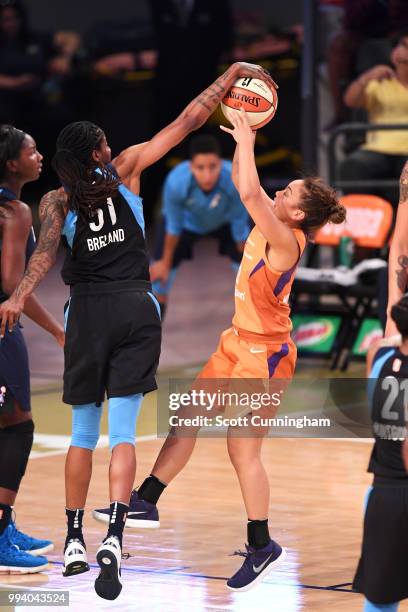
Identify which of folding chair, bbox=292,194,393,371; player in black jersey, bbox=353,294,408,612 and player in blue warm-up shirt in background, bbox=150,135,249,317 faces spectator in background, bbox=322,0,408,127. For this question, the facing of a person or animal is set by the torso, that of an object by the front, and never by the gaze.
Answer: the player in black jersey

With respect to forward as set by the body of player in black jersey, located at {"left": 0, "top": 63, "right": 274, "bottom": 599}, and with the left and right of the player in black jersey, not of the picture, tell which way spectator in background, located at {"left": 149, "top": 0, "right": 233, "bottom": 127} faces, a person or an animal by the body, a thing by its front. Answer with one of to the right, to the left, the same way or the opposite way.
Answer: the opposite way

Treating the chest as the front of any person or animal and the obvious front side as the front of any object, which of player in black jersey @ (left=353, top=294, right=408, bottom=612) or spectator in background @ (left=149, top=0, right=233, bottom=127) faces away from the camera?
the player in black jersey

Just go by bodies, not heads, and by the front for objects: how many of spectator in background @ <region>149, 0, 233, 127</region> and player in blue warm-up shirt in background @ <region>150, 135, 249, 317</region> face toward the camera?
2

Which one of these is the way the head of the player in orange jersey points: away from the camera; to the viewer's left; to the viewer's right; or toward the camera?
to the viewer's left

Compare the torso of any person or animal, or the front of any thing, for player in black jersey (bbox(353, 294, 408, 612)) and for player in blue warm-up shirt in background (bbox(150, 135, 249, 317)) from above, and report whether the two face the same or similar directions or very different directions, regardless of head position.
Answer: very different directions

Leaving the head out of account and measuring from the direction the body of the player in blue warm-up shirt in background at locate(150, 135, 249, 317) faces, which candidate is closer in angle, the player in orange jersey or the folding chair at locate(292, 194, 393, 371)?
the player in orange jersey

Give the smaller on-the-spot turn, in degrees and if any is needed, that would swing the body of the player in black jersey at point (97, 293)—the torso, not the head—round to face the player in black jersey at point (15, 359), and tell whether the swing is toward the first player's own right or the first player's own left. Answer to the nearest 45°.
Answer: approximately 45° to the first player's own left

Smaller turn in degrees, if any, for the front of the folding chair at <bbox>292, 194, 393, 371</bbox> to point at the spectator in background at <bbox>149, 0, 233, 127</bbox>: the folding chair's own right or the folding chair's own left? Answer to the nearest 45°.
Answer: approximately 135° to the folding chair's own right

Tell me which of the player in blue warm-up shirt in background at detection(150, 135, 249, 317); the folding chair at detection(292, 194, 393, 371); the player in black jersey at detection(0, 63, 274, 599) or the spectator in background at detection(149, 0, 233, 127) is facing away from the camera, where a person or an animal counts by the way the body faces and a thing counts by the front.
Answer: the player in black jersey
